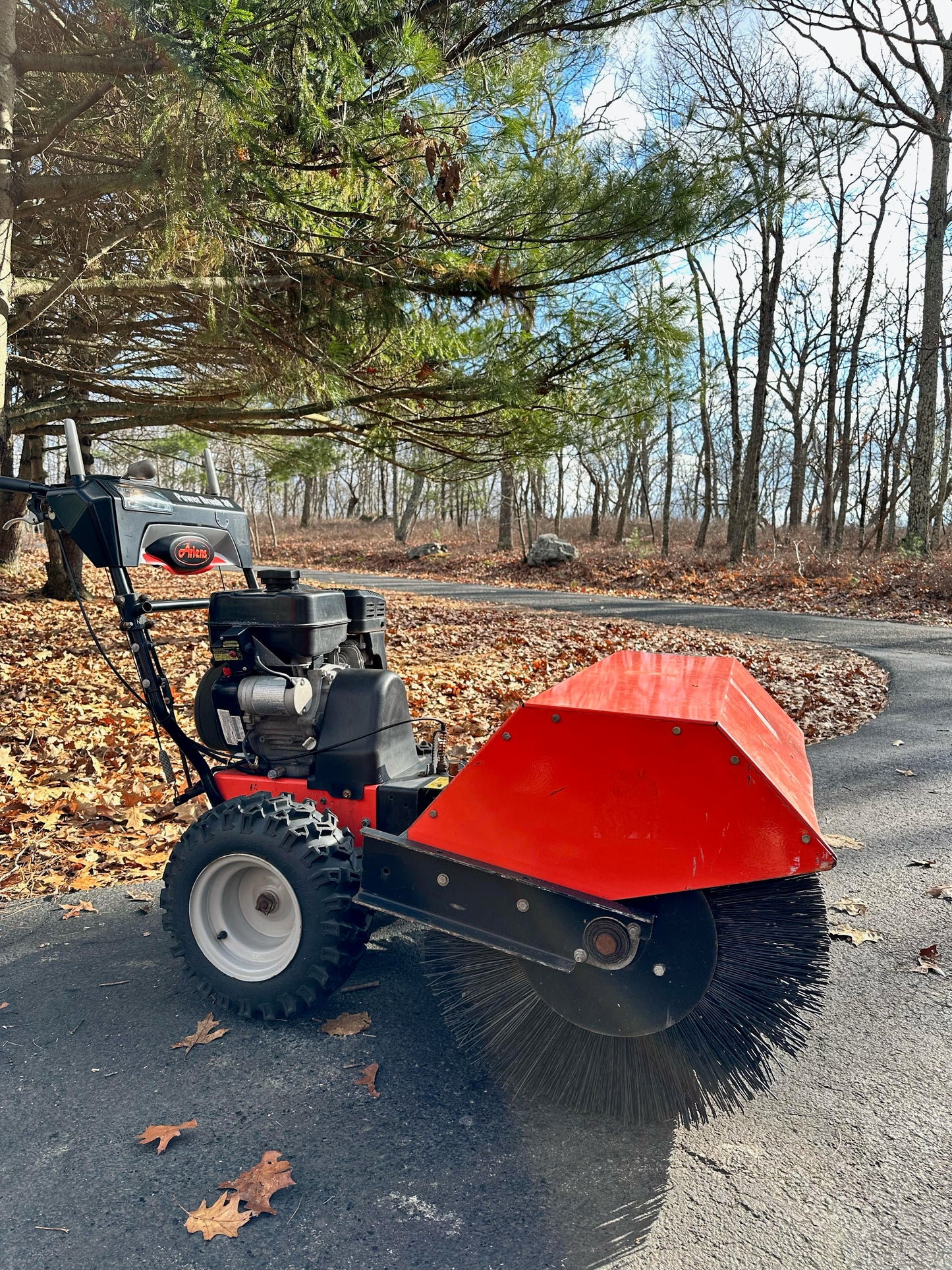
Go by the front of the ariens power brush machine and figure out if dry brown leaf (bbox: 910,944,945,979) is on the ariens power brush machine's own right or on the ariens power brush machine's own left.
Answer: on the ariens power brush machine's own left

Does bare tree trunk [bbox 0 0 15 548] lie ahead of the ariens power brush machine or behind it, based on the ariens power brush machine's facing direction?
behind

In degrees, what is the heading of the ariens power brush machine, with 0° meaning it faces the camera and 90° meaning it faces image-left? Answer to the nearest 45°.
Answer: approximately 315°

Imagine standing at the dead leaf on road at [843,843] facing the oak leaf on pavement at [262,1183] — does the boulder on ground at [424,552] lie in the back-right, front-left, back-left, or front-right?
back-right

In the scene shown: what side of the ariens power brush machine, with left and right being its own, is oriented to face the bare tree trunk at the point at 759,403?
left

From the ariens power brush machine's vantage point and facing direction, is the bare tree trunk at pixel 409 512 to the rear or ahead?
to the rear

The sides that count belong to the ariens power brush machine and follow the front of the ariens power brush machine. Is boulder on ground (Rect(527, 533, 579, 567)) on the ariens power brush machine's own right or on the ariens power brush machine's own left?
on the ariens power brush machine's own left

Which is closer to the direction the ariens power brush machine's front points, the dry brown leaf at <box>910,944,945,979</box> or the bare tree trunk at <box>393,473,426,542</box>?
the dry brown leaf
